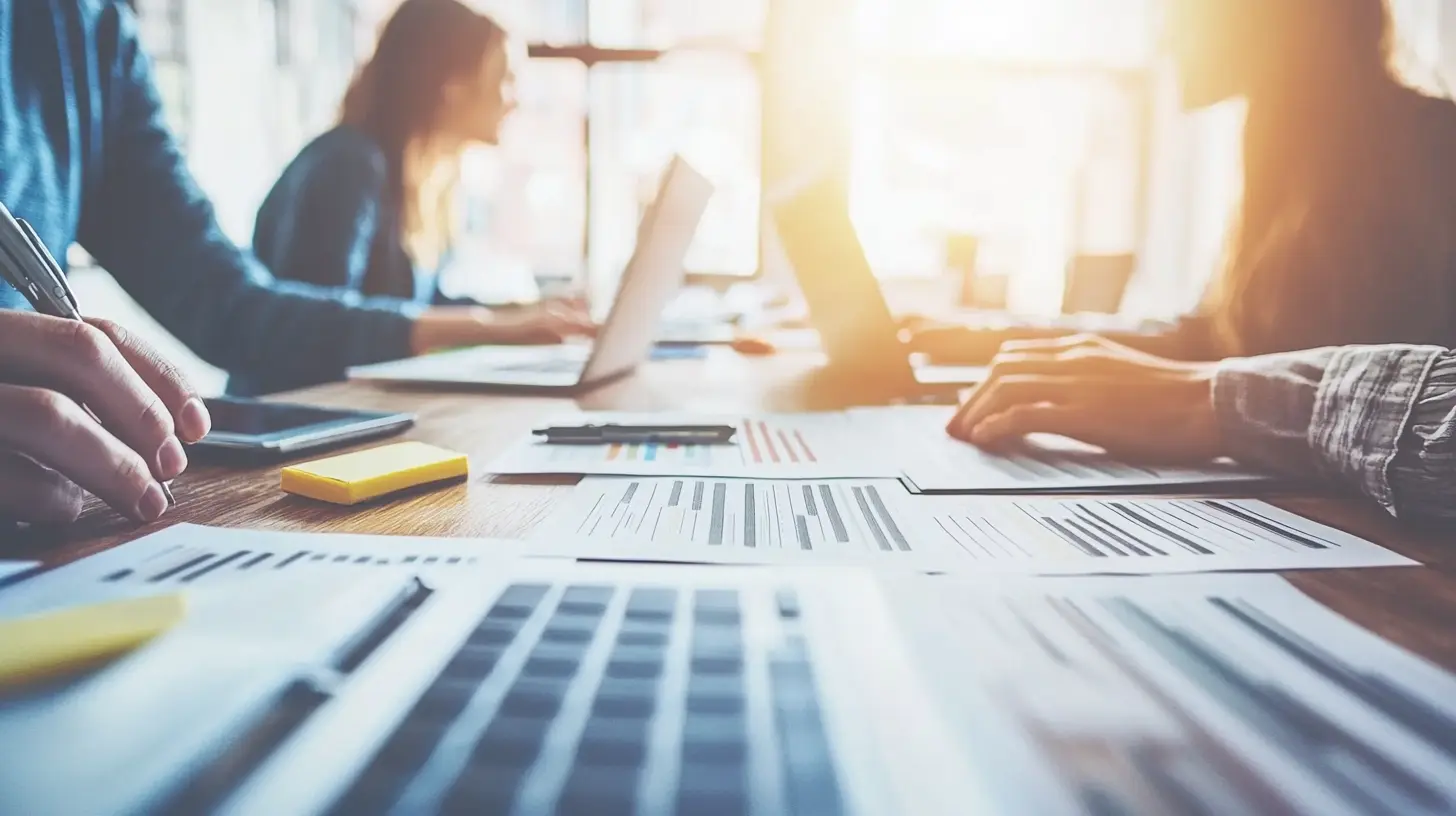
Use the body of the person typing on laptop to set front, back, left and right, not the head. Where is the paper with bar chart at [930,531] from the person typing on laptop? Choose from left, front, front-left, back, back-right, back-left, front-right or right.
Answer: right

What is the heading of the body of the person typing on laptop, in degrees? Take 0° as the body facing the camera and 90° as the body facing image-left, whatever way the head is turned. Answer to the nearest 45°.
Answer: approximately 270°

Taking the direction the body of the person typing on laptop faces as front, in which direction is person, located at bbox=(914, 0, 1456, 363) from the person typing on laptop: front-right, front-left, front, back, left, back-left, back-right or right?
front-right

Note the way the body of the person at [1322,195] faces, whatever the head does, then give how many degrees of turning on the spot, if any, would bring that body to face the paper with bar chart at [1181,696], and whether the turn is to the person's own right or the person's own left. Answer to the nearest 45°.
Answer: approximately 90° to the person's own left

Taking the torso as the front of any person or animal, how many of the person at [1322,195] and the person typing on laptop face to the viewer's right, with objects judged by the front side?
1

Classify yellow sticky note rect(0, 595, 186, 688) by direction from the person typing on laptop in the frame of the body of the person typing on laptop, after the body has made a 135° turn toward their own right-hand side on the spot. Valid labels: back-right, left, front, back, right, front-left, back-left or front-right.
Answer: front-left

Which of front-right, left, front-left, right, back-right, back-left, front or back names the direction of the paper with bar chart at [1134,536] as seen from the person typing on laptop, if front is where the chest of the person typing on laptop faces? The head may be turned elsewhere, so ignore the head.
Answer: right

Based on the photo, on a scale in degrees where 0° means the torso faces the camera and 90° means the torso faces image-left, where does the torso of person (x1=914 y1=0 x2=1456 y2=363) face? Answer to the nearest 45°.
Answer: approximately 90°

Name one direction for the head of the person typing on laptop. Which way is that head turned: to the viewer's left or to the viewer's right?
to the viewer's right

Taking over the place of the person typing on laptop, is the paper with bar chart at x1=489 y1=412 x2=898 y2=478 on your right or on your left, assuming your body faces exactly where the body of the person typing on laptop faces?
on your right
